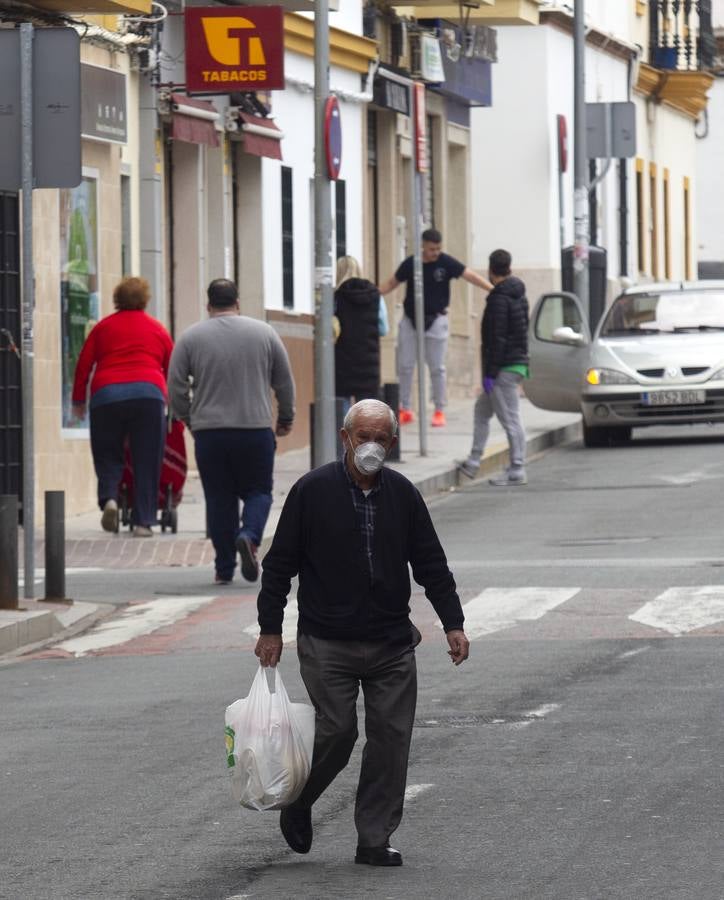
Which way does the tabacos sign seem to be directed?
toward the camera

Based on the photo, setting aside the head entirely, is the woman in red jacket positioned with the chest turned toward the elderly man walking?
no

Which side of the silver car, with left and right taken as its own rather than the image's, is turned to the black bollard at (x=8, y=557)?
front

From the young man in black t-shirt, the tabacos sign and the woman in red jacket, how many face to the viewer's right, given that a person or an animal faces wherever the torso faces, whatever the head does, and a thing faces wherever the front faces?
0

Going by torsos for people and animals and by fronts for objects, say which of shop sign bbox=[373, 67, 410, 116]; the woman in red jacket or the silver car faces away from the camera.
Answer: the woman in red jacket

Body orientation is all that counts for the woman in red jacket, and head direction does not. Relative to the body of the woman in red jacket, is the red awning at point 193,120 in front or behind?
in front

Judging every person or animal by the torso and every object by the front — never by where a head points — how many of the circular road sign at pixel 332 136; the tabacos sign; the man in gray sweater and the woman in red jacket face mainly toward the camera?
1

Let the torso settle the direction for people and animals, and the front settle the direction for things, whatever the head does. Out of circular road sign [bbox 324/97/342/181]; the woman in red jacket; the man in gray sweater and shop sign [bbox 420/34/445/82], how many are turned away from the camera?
2

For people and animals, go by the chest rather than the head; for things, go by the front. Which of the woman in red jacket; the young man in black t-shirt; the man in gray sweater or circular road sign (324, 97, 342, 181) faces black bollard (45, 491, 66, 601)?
the young man in black t-shirt

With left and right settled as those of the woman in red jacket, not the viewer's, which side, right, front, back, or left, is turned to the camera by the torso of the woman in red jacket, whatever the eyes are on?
back

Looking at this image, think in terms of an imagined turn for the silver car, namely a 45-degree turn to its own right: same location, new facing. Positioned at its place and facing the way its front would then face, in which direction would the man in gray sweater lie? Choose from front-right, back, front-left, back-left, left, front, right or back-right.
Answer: front-left

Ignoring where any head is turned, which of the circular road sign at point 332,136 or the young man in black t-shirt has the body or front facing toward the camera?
the young man in black t-shirt

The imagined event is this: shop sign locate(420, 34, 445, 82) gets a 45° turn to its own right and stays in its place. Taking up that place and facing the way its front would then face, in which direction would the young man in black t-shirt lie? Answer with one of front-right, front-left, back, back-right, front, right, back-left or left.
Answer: front

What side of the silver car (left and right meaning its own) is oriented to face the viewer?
front

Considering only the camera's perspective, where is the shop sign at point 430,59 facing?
facing the viewer and to the right of the viewer

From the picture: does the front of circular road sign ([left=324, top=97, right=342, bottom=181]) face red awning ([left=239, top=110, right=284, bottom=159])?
no

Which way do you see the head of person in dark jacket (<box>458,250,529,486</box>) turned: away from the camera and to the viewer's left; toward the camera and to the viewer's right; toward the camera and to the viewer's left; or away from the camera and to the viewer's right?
away from the camera and to the viewer's left

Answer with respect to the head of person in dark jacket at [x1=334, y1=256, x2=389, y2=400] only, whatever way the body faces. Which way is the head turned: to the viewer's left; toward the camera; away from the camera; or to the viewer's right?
away from the camera

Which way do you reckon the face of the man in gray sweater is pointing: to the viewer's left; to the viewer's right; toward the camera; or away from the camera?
away from the camera

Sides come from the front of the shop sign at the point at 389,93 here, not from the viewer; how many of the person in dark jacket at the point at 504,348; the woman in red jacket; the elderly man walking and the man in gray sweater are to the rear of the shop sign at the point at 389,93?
0
